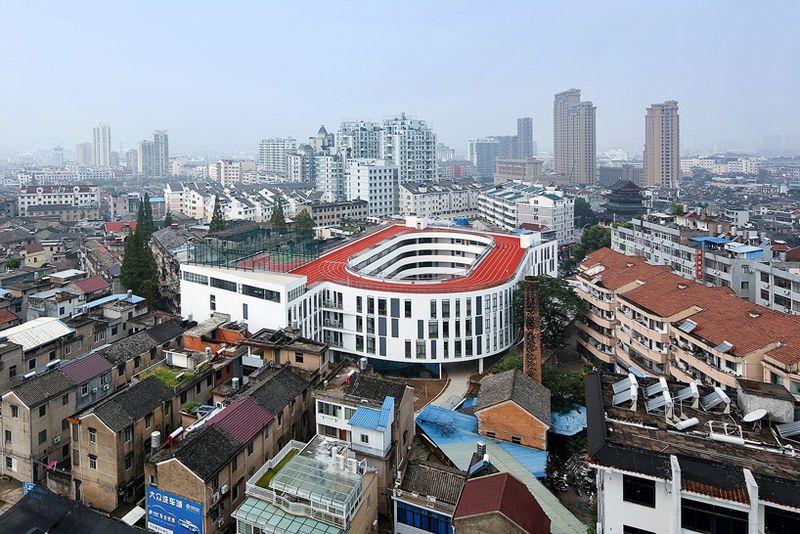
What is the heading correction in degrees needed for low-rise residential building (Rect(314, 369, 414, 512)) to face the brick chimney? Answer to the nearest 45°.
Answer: approximately 180°

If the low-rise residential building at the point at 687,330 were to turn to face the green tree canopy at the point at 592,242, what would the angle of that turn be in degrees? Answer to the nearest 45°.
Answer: approximately 135° to its right

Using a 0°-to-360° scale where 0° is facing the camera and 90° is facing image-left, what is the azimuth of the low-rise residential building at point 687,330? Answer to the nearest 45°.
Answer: approximately 45°

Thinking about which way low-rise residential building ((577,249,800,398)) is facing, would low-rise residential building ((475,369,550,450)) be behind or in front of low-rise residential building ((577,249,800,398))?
in front

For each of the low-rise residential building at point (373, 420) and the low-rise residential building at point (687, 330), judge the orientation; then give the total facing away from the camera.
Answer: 0

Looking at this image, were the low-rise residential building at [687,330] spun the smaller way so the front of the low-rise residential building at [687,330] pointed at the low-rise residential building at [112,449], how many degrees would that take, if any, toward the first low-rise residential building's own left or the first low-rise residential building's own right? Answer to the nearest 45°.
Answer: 0° — it already faces it

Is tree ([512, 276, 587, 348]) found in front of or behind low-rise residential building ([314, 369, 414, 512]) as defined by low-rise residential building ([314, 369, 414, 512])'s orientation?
behind

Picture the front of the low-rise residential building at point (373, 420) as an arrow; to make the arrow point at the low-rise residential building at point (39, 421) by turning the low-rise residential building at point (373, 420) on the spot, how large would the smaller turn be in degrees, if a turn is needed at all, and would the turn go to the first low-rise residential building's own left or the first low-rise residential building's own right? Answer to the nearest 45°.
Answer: approximately 45° to the first low-rise residential building's own right

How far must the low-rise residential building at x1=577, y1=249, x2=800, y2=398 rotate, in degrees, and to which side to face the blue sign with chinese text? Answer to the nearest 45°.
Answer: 0° — it already faces it
